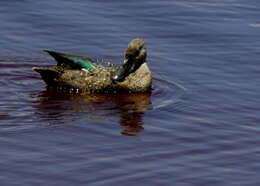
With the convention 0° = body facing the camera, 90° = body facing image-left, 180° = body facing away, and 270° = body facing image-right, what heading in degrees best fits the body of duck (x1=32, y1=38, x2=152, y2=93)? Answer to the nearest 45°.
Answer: approximately 270°
